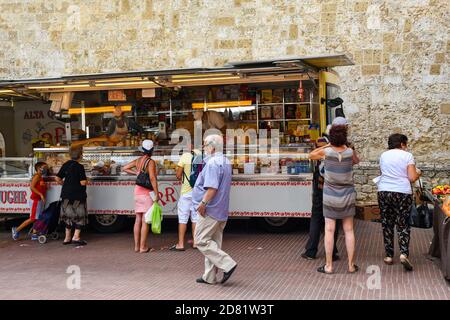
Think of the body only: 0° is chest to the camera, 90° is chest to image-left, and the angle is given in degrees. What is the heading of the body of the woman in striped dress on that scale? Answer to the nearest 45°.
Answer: approximately 180°

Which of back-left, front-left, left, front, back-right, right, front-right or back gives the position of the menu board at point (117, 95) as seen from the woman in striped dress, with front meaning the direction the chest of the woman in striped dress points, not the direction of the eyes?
front-left

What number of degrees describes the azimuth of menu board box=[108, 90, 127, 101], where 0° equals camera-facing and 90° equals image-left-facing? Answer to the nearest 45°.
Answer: approximately 0°

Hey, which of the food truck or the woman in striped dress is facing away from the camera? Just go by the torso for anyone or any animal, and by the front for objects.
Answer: the woman in striped dress

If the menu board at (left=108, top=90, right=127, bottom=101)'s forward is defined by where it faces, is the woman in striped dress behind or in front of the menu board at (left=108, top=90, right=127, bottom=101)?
in front

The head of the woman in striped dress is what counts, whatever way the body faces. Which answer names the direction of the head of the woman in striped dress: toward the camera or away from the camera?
away from the camera

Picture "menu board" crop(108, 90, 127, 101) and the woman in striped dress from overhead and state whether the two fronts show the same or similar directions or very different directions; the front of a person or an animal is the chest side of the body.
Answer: very different directions

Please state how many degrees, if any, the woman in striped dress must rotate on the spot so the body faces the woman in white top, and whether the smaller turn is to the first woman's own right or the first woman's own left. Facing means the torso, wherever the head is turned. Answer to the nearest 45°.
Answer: approximately 45° to the first woman's own right

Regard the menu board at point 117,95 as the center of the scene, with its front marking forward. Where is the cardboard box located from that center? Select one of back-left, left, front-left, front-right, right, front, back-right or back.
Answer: left
